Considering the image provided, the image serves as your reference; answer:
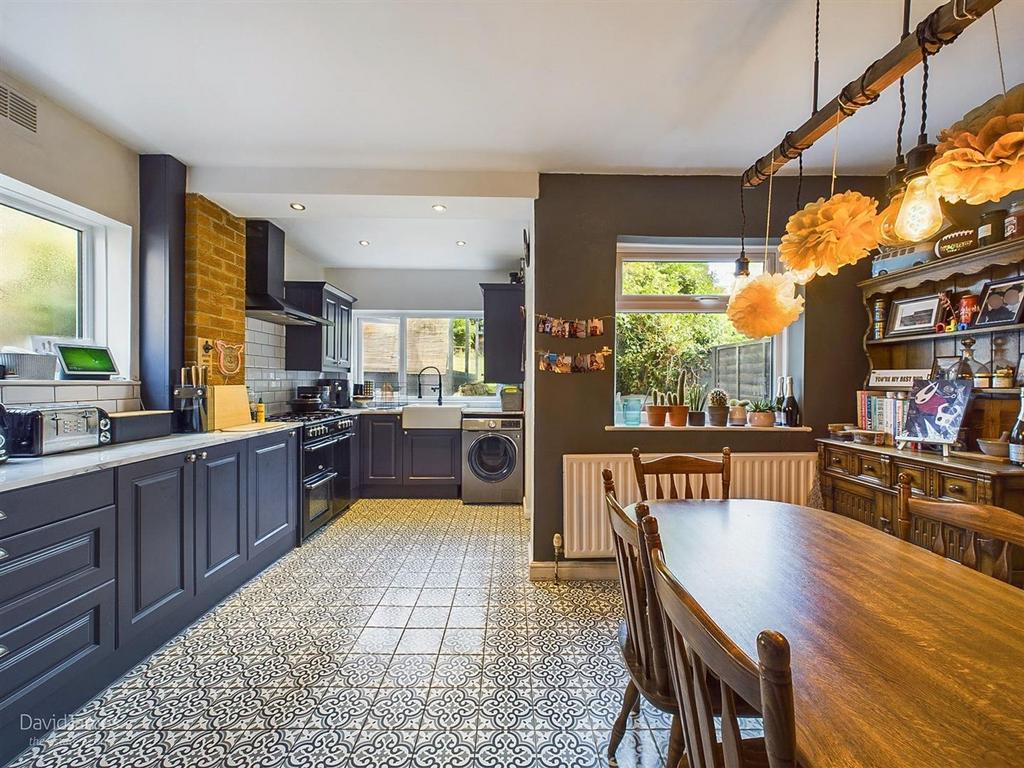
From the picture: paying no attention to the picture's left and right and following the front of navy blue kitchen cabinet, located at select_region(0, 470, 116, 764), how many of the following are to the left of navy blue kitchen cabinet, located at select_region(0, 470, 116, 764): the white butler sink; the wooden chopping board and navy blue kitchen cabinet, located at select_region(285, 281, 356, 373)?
3

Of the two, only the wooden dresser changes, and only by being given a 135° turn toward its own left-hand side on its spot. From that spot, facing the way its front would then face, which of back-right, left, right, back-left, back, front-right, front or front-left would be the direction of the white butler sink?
back

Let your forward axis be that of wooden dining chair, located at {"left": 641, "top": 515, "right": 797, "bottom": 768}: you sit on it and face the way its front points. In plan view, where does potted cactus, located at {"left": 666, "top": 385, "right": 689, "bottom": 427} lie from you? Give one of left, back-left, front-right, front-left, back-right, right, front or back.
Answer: front-left

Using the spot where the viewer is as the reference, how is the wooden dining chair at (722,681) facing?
facing away from the viewer and to the right of the viewer

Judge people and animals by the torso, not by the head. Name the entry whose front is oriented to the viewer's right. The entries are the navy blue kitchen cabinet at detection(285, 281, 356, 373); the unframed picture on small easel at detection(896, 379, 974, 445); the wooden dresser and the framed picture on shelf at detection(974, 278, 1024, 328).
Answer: the navy blue kitchen cabinet

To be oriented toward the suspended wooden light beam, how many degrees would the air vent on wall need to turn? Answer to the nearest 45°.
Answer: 0° — it already faces it

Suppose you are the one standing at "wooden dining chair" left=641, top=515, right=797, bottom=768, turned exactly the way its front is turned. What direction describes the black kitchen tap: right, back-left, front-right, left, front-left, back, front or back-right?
left

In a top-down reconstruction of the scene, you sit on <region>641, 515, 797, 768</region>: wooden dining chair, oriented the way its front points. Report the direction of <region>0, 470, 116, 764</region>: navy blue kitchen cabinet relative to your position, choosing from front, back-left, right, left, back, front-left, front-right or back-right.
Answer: back-left

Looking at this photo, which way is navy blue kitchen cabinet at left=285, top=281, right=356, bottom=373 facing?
to the viewer's right

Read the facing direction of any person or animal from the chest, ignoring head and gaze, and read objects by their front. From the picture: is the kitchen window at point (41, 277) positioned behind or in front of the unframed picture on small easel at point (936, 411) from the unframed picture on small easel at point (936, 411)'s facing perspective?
in front

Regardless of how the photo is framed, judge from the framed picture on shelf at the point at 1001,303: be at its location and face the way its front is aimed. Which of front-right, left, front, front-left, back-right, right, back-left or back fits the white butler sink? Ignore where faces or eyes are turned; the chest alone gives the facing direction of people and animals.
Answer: front-right

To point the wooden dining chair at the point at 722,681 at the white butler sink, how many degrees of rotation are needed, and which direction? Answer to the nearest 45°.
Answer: approximately 90° to its left

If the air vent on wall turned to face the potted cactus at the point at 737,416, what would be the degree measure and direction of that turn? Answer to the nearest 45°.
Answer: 0° — it already faces it
